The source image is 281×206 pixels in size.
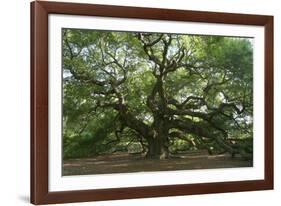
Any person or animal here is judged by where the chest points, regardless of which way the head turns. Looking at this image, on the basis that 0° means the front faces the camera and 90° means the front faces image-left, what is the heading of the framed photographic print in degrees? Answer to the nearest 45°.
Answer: approximately 315°
